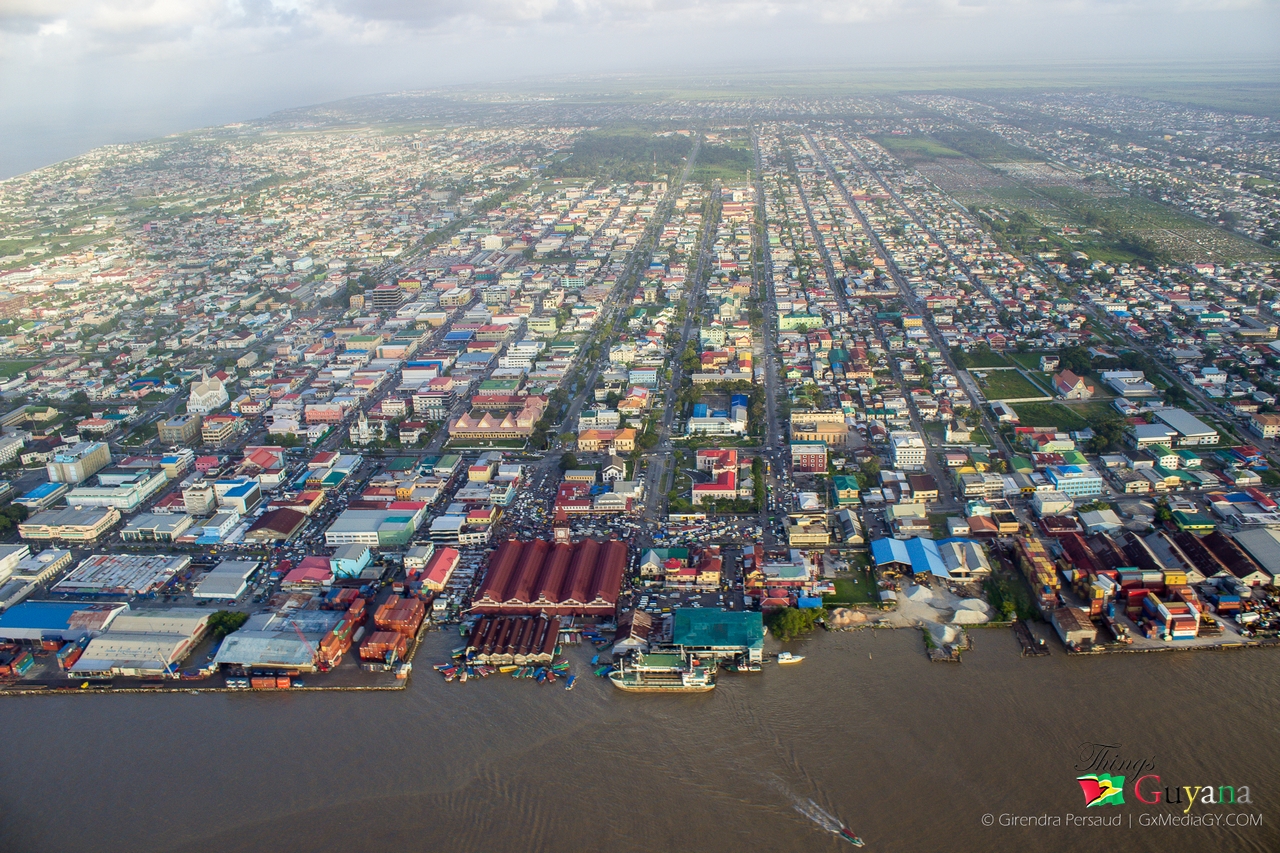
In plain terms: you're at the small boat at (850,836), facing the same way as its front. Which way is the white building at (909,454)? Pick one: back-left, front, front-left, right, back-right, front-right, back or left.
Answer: back-left

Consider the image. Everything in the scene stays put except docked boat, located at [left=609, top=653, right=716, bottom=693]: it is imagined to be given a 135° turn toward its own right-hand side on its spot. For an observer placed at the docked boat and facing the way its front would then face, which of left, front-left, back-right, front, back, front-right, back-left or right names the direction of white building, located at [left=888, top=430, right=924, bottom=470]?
front

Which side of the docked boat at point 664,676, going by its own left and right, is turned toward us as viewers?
left

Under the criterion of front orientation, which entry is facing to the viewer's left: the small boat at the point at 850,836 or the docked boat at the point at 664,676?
the docked boat

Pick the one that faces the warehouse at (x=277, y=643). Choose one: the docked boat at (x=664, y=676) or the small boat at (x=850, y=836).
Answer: the docked boat

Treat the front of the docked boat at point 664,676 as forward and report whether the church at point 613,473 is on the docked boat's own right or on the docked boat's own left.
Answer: on the docked boat's own right

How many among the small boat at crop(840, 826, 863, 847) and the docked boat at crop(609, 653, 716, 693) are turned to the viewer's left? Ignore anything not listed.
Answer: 1

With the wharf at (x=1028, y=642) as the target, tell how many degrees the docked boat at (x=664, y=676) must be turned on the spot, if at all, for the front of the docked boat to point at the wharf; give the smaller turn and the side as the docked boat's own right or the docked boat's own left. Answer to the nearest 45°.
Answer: approximately 180°

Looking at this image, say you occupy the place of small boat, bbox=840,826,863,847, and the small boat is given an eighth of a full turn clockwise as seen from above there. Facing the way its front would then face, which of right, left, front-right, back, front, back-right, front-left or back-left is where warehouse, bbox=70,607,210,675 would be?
right

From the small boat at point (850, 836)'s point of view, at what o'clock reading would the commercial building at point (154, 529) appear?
The commercial building is roughly at 5 o'clock from the small boat.

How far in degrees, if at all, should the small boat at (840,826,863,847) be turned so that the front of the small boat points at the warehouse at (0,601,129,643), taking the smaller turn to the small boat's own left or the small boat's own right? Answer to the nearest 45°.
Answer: approximately 135° to the small boat's own right

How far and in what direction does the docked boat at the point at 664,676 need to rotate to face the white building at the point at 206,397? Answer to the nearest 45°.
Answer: approximately 45° to its right

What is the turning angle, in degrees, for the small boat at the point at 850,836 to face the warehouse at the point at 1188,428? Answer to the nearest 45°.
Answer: approximately 90° to its left

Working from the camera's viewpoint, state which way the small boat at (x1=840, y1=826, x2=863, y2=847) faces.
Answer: facing the viewer and to the right of the viewer

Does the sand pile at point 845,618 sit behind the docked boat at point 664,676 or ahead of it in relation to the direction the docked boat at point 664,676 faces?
behind
